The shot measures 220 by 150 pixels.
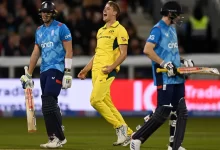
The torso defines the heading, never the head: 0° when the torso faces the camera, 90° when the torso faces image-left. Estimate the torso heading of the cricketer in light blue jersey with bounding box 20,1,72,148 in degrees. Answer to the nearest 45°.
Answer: approximately 45°

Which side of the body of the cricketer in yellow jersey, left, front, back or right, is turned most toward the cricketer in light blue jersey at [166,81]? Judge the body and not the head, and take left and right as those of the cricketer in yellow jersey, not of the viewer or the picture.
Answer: left

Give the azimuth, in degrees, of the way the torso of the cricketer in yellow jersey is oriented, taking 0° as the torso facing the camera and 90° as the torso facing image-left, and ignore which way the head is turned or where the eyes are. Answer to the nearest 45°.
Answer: approximately 45°
